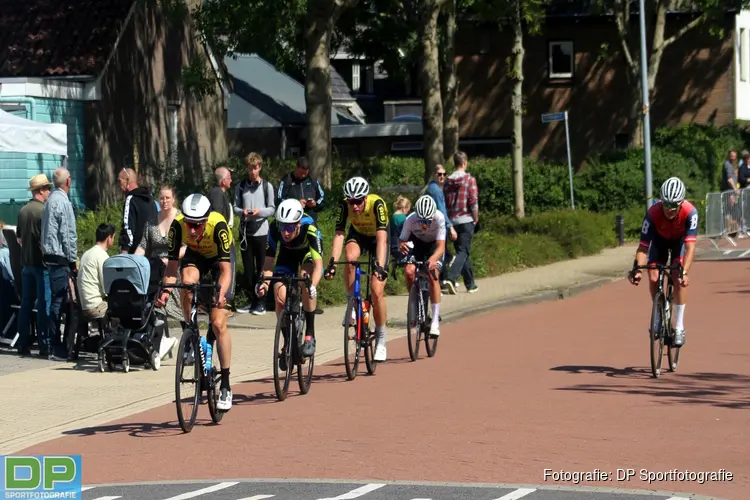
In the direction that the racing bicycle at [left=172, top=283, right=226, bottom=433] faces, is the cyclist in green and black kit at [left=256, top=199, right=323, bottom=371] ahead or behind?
behind

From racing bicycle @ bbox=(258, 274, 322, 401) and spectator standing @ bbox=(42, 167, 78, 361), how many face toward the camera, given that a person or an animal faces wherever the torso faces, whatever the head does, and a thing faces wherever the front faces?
1

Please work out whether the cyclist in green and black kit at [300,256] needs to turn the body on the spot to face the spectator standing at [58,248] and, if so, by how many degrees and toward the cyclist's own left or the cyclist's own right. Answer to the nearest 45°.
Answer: approximately 135° to the cyclist's own right

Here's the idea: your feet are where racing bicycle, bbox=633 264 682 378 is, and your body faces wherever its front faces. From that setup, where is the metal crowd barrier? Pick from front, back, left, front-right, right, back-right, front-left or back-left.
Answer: back

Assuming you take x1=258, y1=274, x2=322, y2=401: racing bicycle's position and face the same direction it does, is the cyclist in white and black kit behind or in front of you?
behind

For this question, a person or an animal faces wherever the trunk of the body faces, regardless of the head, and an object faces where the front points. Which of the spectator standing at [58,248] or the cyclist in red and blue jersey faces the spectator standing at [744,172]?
the spectator standing at [58,248]

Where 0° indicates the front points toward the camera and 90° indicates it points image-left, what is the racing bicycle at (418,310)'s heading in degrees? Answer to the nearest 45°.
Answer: approximately 0°

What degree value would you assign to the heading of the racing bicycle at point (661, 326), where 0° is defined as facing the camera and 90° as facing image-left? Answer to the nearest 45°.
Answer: approximately 0°

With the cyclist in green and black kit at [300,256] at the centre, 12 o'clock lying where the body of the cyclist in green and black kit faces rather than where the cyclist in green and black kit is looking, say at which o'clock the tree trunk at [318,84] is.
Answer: The tree trunk is roughly at 6 o'clock from the cyclist in green and black kit.

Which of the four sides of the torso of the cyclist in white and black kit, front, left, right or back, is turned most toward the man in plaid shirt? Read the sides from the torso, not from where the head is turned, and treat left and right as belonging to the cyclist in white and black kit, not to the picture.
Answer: back
